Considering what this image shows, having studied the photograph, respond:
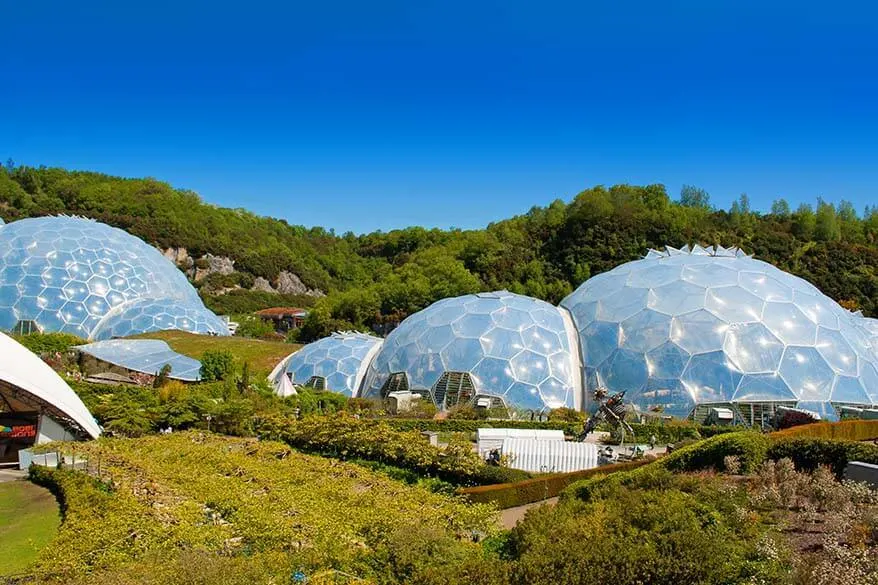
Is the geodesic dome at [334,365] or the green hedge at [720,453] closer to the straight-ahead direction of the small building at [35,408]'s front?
the green hedge

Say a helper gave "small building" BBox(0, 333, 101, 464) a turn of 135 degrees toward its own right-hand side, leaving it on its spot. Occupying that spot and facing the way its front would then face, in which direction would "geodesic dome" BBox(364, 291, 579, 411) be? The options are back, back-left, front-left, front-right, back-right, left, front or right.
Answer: back-right

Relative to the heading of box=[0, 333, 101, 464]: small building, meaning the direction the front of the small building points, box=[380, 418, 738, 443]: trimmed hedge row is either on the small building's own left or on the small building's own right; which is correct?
on the small building's own left

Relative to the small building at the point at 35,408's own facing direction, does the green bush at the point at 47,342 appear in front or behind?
behind

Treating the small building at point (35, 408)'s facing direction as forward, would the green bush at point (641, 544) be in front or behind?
in front

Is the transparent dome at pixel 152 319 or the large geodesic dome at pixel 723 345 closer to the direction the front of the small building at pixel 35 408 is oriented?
the large geodesic dome

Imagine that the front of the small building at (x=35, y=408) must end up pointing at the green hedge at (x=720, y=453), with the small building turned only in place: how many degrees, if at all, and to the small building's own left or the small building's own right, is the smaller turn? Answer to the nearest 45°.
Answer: approximately 45° to the small building's own left

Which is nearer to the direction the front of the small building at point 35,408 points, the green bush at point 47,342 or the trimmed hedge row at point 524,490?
the trimmed hedge row

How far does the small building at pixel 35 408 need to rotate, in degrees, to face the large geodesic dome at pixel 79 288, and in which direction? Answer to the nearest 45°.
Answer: approximately 180°

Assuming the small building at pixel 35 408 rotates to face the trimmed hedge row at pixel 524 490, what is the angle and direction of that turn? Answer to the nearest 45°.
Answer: approximately 45° to its left

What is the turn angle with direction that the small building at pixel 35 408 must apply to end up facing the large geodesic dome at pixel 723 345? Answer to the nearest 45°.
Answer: approximately 90° to its left

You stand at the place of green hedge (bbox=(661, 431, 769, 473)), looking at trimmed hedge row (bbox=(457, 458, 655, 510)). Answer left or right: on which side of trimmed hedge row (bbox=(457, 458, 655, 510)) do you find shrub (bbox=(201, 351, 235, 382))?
right

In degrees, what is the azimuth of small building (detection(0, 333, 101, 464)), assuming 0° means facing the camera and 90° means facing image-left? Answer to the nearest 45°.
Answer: approximately 0°

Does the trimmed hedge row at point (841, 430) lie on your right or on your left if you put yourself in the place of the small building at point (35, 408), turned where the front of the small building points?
on your left
